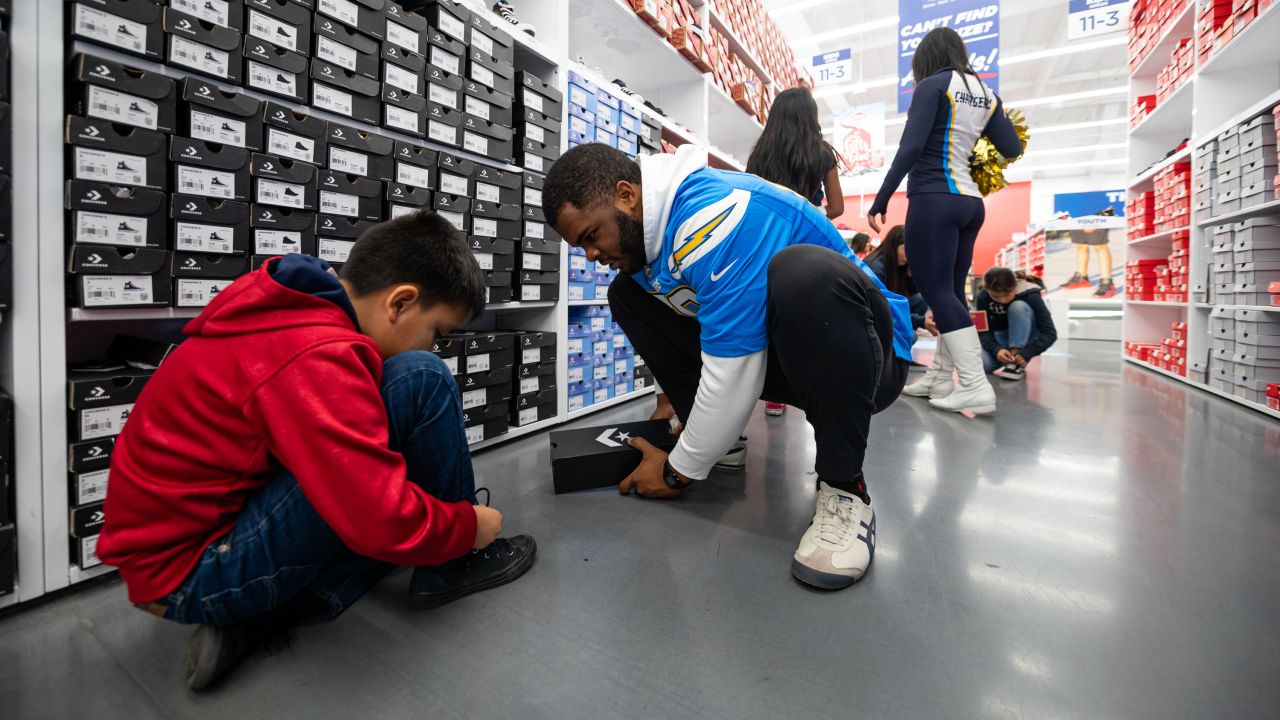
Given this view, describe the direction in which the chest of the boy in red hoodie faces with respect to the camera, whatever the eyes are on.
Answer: to the viewer's right

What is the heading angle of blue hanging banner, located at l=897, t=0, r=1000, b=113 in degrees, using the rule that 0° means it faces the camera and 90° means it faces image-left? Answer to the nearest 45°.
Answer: approximately 0°

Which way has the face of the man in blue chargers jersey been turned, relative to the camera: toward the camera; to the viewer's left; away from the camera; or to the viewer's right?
to the viewer's left

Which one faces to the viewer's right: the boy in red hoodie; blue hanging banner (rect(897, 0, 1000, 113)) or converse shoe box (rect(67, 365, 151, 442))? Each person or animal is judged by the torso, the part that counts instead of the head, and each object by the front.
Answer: the boy in red hoodie

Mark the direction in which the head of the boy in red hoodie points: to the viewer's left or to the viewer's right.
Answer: to the viewer's right

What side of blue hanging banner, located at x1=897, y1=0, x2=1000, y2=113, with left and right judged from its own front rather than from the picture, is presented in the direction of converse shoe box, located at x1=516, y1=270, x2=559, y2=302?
front

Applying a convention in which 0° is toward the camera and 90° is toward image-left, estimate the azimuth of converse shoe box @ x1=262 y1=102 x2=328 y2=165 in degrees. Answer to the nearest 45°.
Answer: approximately 315°

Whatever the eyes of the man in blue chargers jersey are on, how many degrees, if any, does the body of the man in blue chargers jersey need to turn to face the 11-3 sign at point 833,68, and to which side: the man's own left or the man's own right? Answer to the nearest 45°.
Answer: approximately 135° to the man's own right

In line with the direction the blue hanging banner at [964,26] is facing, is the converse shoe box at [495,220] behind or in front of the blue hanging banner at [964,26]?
in front
